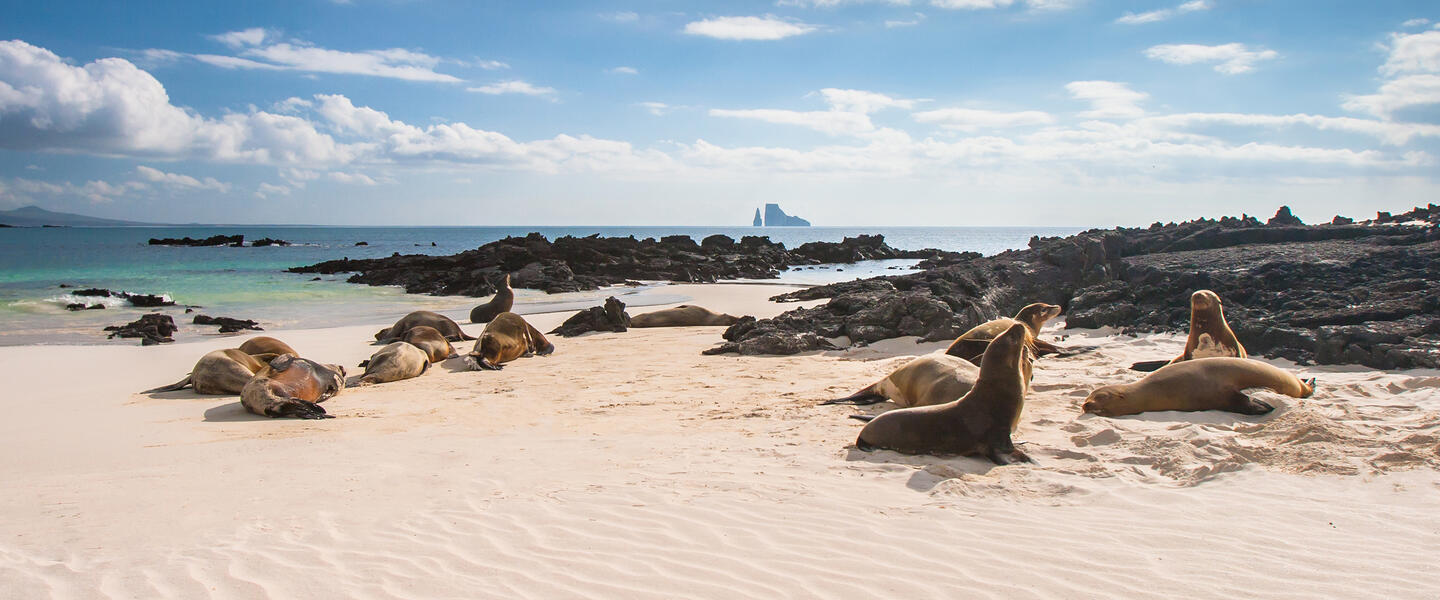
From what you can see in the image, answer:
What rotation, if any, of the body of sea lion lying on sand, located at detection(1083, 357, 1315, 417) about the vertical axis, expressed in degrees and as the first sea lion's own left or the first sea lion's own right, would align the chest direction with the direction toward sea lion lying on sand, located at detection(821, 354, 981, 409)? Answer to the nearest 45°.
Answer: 0° — it already faces it

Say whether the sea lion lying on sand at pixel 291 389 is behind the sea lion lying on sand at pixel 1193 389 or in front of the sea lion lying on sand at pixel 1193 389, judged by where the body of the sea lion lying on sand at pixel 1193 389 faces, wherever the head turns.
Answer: in front

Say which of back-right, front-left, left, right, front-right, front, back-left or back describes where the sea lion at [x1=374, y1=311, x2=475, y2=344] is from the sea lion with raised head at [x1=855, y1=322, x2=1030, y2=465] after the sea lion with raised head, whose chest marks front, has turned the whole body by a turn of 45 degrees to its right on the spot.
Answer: back

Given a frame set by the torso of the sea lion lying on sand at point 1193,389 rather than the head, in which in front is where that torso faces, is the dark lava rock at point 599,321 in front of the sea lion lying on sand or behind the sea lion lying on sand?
in front

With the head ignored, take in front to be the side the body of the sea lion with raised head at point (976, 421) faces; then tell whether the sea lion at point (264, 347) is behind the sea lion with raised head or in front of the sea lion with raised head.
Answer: behind

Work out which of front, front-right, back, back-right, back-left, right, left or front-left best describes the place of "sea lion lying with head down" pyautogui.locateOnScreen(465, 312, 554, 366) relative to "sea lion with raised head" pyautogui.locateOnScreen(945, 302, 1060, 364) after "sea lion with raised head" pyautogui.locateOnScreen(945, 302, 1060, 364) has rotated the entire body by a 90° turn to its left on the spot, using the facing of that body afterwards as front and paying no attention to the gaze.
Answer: left

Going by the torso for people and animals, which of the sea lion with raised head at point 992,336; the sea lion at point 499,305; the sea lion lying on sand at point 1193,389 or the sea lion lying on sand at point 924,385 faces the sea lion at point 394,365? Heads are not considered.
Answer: the sea lion lying on sand at point 1193,389

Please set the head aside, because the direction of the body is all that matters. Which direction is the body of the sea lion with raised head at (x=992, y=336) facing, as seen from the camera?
to the viewer's right

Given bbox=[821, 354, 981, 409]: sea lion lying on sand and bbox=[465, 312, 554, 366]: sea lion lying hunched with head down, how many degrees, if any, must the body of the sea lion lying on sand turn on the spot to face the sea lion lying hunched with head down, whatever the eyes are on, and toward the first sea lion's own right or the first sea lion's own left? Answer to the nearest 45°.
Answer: approximately 135° to the first sea lion's own left

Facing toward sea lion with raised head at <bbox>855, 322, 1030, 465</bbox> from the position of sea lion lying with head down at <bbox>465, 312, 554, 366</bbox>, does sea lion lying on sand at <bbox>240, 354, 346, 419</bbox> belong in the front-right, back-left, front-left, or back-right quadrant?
front-right

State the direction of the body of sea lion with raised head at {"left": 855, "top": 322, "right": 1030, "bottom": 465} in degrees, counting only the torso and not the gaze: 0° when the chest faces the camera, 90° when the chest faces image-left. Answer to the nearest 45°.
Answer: approximately 270°

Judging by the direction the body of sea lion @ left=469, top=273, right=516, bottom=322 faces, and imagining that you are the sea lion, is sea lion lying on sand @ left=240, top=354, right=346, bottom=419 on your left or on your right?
on your right

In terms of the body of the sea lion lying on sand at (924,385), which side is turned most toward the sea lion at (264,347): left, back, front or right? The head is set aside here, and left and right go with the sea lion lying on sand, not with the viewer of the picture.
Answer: back

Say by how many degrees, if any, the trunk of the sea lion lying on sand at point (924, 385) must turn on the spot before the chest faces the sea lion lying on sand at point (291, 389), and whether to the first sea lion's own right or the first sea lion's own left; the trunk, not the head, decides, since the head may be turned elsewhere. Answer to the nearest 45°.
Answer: approximately 180°

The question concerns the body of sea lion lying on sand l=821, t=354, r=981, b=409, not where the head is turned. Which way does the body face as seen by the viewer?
to the viewer's right
